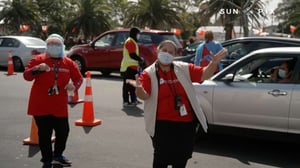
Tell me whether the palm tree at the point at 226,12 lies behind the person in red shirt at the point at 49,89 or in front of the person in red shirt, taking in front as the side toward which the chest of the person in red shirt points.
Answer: behind

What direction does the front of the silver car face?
to the viewer's left

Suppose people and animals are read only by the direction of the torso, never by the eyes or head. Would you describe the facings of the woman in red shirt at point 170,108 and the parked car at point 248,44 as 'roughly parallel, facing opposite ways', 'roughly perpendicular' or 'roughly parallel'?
roughly perpendicular

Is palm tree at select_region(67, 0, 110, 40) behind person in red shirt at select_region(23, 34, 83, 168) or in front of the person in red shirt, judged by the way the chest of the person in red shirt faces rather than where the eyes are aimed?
behind

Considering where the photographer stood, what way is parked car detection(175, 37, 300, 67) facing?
facing to the left of the viewer

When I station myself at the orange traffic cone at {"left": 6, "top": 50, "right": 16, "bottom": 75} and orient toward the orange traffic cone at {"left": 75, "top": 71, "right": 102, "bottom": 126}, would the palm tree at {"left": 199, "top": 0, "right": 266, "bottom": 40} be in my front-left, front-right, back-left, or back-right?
back-left

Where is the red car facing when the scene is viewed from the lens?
facing to the left of the viewer

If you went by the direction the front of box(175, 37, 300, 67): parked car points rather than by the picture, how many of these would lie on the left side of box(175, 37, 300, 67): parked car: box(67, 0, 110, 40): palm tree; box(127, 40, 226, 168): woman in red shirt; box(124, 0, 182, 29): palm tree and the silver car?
2

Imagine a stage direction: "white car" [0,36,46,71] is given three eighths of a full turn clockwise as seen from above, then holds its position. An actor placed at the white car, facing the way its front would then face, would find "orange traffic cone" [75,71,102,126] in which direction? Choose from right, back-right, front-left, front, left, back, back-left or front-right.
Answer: right

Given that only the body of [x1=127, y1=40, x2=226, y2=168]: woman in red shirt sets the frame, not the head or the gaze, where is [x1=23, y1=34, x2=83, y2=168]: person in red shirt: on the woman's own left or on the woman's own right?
on the woman's own right

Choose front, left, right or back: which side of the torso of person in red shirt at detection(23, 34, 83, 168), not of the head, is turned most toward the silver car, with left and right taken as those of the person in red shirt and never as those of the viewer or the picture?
left
